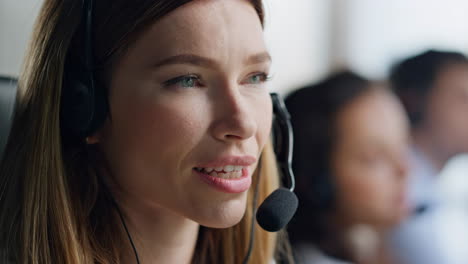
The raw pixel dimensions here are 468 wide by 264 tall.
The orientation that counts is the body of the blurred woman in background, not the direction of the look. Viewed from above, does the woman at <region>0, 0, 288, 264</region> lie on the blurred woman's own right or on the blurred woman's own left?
on the blurred woman's own right

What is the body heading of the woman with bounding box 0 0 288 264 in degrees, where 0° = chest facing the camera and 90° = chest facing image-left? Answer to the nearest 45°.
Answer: approximately 315°

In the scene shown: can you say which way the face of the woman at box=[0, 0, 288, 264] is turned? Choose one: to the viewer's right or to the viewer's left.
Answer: to the viewer's right

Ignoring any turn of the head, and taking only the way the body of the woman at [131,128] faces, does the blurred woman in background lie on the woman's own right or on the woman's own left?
on the woman's own left
